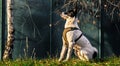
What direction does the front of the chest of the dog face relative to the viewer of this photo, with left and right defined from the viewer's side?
facing to the left of the viewer
